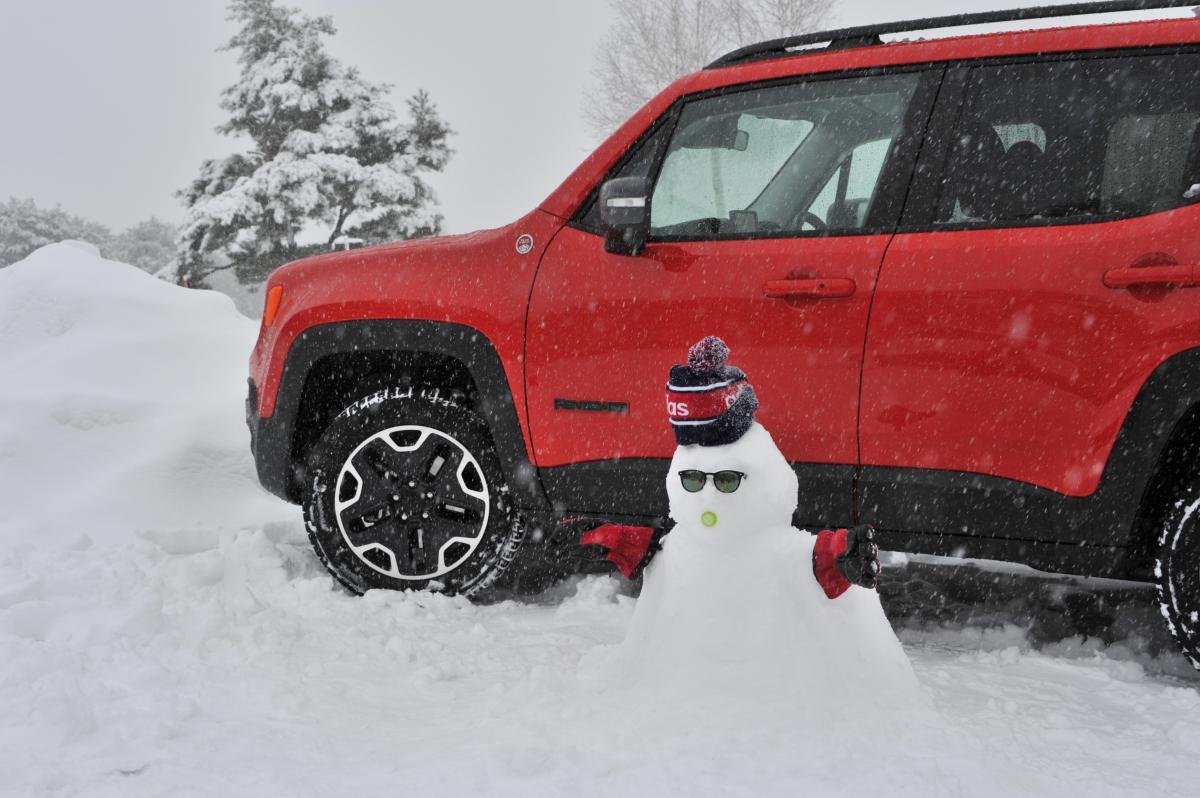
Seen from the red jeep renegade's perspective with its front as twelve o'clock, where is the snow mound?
The snow mound is roughly at 1 o'clock from the red jeep renegade.

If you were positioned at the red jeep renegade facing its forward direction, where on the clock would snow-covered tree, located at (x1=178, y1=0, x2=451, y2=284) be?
The snow-covered tree is roughly at 2 o'clock from the red jeep renegade.

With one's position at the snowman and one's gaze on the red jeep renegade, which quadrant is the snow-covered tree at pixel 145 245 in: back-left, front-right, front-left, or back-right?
front-left

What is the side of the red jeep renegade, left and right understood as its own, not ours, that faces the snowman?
left

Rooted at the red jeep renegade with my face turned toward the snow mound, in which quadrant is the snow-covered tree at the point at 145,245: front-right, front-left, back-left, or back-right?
front-right

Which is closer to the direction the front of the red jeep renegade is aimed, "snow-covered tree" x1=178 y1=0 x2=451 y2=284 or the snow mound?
the snow mound

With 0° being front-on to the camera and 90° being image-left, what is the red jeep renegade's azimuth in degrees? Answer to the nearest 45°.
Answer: approximately 90°

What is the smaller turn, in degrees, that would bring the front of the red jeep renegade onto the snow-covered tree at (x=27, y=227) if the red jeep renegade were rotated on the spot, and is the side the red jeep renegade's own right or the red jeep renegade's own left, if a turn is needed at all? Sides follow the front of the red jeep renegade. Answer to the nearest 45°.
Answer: approximately 45° to the red jeep renegade's own right

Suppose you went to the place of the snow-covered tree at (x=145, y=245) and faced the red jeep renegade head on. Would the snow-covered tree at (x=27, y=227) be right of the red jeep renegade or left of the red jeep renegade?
right

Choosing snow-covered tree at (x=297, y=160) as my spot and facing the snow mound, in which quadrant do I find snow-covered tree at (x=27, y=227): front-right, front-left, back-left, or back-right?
back-right

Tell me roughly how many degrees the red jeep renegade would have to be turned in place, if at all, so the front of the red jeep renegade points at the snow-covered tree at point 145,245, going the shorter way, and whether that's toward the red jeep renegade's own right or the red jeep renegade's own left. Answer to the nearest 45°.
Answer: approximately 45° to the red jeep renegade's own right
